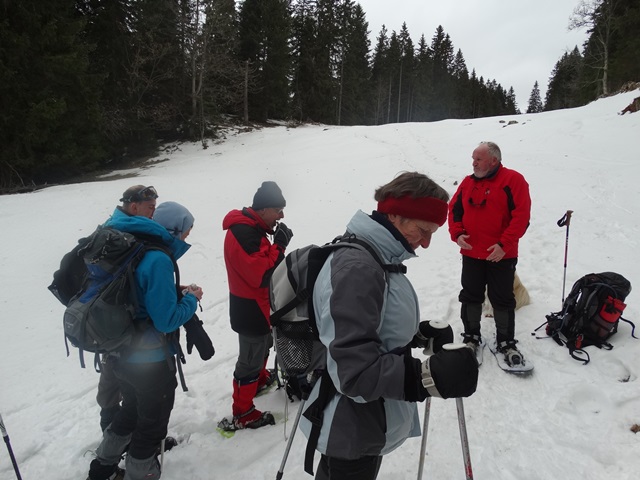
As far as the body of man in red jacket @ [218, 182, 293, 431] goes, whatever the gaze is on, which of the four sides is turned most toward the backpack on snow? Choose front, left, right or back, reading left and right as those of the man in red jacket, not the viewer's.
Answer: front

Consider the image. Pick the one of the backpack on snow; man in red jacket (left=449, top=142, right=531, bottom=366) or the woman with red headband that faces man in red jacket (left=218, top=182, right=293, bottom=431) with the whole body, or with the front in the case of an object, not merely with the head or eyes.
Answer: man in red jacket (left=449, top=142, right=531, bottom=366)

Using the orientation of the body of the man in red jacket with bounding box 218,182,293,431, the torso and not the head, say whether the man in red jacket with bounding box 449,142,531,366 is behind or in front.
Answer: in front

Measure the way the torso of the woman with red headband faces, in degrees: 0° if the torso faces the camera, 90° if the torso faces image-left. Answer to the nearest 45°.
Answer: approximately 270°

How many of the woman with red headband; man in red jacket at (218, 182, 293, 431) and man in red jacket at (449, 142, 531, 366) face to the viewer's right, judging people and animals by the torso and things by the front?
2

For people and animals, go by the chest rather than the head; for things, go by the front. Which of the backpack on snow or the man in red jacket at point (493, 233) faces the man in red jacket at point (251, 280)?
the man in red jacket at point (493, 233)

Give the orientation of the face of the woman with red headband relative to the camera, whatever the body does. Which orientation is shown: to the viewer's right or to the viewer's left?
to the viewer's right

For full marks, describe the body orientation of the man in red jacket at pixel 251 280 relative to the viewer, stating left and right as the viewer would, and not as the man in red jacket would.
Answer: facing to the right of the viewer

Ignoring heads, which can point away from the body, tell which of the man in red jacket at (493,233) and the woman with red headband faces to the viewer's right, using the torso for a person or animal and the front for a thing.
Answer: the woman with red headband

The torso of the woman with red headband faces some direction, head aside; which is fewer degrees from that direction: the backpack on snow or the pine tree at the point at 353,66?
the backpack on snow
